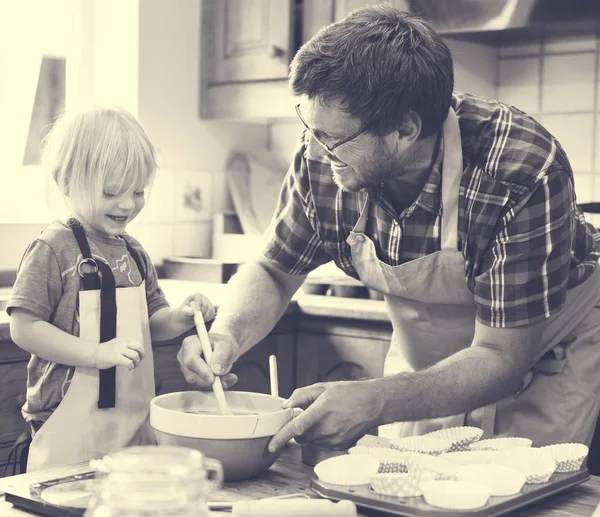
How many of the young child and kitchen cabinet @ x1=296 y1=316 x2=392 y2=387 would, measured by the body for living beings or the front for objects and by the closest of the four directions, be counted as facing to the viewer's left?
0

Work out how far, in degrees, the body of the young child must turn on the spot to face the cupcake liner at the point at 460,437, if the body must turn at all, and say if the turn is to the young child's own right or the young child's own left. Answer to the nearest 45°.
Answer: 0° — they already face it

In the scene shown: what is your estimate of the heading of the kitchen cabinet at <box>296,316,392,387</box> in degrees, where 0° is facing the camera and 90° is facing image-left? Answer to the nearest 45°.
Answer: approximately 0°

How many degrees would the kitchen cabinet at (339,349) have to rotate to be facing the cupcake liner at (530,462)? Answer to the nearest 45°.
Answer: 0° — it already faces it

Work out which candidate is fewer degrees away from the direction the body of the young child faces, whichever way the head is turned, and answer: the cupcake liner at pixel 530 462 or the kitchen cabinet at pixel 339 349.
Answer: the cupcake liner

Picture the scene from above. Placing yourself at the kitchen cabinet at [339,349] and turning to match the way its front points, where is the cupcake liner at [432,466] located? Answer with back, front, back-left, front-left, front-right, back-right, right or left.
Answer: front

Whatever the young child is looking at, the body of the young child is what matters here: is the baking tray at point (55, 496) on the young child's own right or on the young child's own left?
on the young child's own right

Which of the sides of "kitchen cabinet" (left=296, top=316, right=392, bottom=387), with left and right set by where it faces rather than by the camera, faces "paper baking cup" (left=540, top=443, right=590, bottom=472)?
front

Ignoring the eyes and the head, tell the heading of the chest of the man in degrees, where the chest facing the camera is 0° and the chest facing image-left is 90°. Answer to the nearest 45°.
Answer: approximately 45°

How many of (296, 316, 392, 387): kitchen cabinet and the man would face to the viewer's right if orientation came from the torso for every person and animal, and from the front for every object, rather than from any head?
0

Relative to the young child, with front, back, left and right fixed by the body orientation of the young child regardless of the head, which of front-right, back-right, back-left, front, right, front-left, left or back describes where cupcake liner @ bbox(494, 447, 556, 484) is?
front

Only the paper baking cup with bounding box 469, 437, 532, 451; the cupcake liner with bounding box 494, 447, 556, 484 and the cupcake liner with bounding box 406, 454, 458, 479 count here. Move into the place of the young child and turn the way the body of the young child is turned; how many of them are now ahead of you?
3

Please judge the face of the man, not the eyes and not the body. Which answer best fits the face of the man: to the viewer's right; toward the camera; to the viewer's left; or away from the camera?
to the viewer's left

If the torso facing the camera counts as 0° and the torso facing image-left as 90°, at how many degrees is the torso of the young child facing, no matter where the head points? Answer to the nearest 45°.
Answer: approximately 315°

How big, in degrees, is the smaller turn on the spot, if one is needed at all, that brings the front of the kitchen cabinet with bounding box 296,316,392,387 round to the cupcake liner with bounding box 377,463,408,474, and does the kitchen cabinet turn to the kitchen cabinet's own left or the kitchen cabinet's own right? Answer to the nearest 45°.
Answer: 0° — it already faces it
